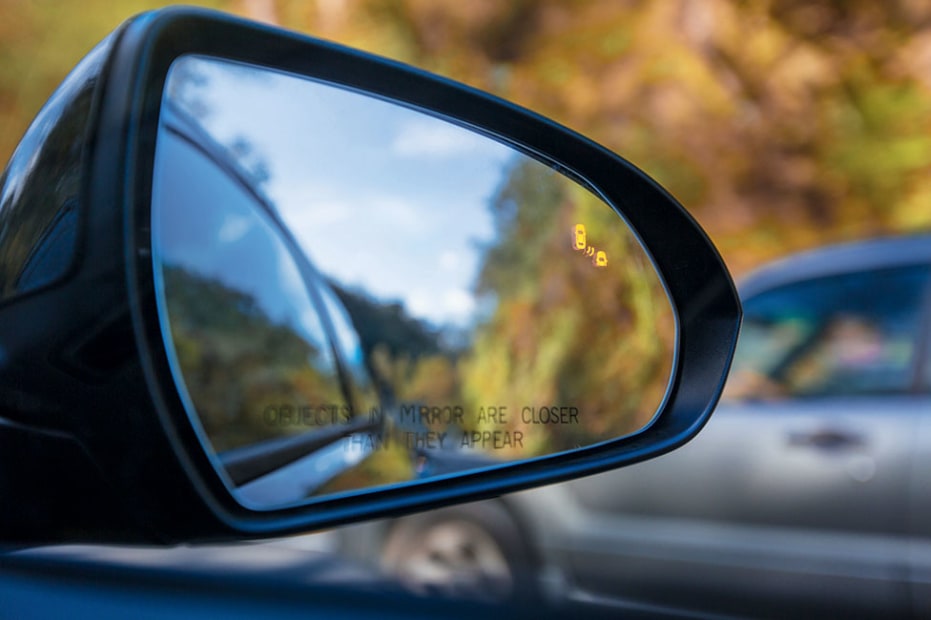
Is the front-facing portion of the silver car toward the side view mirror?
no
